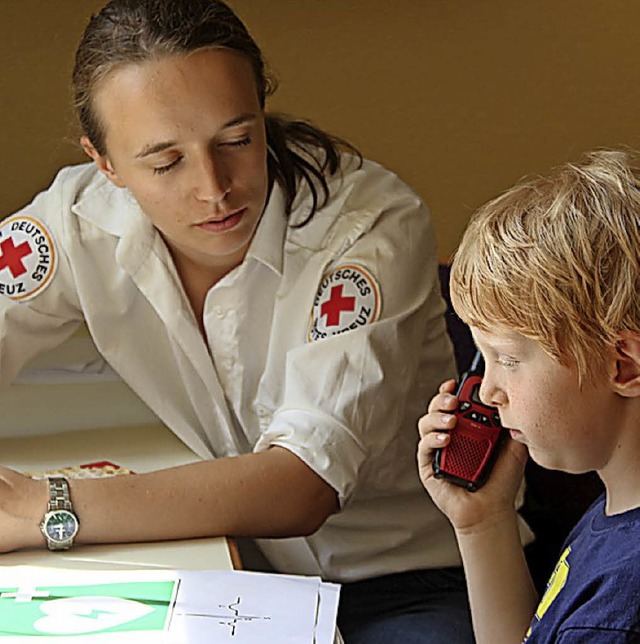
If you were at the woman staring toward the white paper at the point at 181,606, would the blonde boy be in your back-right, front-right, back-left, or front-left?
front-left

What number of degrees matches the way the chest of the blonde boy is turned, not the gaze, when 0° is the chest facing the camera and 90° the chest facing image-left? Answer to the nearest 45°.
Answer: approximately 90°

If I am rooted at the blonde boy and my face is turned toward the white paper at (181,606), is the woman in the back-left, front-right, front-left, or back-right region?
front-right

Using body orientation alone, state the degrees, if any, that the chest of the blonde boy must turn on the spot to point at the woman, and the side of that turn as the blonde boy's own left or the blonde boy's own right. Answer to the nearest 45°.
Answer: approximately 45° to the blonde boy's own right

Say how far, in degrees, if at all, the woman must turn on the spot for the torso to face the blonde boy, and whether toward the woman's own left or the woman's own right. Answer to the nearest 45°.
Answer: approximately 90° to the woman's own left

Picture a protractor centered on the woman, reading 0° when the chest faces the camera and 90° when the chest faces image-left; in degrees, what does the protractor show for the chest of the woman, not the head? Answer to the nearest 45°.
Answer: approximately 45°

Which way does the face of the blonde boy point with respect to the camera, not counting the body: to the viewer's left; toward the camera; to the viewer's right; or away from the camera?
to the viewer's left

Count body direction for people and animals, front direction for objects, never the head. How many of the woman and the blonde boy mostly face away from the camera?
0
